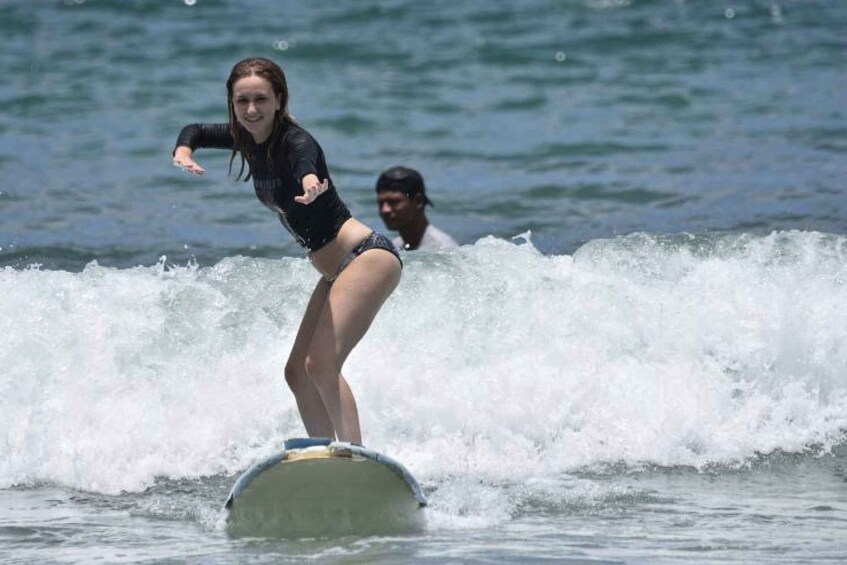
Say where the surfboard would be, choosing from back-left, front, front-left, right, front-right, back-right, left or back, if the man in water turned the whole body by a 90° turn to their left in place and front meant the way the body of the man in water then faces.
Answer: front-right

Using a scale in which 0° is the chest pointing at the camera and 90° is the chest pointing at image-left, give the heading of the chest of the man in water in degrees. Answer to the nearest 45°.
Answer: approximately 45°
